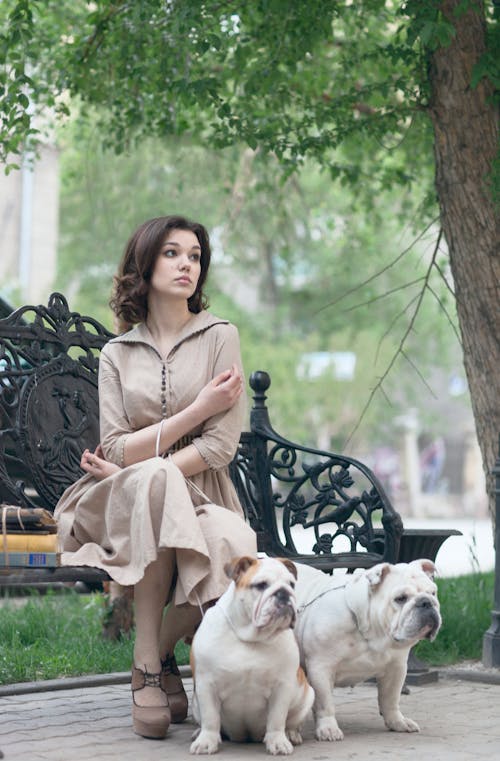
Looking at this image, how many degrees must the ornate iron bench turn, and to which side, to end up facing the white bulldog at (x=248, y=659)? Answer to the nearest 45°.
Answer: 0° — it already faces it

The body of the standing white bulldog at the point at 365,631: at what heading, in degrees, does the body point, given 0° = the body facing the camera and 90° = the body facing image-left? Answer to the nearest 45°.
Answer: approximately 315°

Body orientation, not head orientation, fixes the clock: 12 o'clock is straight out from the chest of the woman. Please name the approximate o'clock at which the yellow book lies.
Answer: The yellow book is roughly at 2 o'clock from the woman.

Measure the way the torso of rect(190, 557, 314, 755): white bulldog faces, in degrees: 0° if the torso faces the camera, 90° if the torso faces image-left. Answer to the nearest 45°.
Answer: approximately 0°

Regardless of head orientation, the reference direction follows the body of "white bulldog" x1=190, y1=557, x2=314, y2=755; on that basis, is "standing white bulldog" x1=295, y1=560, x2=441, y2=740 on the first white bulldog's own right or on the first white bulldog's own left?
on the first white bulldog's own left

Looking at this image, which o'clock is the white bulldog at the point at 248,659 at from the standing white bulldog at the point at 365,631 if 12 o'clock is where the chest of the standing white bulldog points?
The white bulldog is roughly at 3 o'clock from the standing white bulldog.

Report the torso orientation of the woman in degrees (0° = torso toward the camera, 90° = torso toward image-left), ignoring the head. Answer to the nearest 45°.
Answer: approximately 0°

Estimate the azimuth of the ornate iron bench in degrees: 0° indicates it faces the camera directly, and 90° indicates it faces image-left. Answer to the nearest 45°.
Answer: approximately 315°

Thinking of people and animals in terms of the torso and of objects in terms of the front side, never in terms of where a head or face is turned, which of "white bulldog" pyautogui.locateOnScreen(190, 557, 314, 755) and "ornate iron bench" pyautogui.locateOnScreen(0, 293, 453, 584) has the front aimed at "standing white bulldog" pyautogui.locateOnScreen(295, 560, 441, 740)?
the ornate iron bench

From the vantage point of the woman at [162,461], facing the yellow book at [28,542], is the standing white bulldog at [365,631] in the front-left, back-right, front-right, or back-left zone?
back-left

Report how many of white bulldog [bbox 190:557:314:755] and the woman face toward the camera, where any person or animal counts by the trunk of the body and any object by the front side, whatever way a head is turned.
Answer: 2

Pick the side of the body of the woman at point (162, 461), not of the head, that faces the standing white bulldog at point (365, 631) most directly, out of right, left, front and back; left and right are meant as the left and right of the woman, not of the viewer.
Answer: left

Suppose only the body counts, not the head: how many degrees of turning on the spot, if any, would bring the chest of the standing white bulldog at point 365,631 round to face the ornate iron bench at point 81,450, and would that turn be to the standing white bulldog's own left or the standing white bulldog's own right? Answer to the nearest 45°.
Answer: approximately 180°
